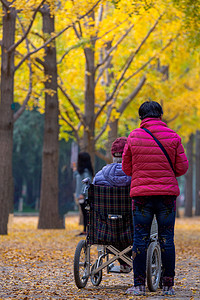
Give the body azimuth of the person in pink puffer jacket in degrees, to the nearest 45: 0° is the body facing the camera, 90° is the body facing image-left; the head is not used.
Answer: approximately 180°

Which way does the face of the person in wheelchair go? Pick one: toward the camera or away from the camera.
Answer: away from the camera

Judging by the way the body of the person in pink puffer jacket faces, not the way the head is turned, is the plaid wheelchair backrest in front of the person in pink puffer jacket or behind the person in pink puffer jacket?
in front

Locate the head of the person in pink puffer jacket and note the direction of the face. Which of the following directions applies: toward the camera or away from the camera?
away from the camera

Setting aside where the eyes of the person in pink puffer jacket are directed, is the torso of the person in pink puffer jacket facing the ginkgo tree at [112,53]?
yes

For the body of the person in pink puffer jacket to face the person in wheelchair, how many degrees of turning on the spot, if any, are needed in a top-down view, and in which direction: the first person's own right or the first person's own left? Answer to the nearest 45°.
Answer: approximately 45° to the first person's own left

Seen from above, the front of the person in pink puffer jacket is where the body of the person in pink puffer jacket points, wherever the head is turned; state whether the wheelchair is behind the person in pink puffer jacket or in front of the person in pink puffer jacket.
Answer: in front

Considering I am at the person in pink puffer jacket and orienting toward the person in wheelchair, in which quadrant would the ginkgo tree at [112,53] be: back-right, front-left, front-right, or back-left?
front-right

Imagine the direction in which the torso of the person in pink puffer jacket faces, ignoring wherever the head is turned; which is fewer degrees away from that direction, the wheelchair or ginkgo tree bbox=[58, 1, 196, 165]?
the ginkgo tree
